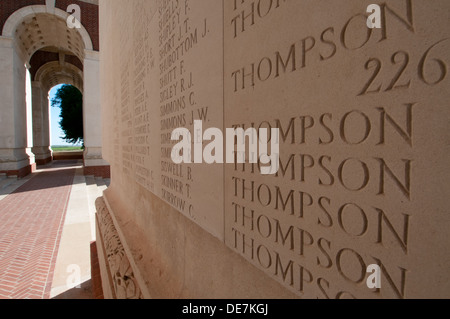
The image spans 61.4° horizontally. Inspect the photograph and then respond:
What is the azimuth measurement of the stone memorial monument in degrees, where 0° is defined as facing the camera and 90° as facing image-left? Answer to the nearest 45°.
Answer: approximately 45°

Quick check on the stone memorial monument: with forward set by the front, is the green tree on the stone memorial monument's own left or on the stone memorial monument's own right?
on the stone memorial monument's own right
